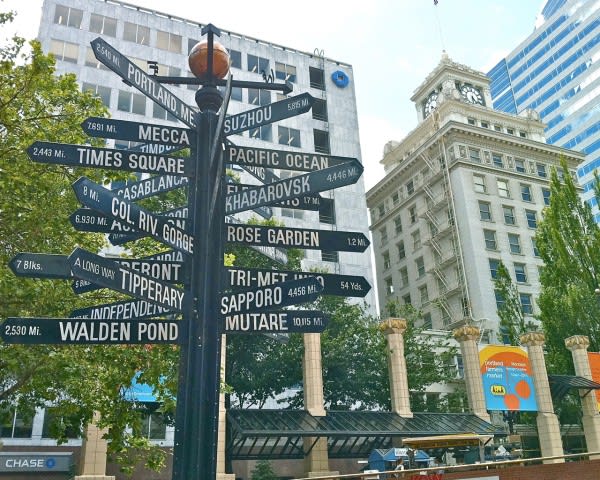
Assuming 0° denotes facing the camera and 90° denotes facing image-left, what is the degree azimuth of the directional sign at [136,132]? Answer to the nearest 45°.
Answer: approximately 0°

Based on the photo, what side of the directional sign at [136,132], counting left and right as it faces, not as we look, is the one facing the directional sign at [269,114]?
left

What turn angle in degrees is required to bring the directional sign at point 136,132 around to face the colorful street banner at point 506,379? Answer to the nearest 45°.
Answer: approximately 135° to its left

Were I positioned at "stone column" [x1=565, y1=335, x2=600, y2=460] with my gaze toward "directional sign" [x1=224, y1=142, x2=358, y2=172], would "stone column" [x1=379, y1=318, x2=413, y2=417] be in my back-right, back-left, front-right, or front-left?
front-right

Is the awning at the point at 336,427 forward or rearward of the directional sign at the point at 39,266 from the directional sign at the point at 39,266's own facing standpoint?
rearward

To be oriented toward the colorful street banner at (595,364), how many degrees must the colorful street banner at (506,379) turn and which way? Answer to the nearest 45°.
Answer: approximately 135° to its left

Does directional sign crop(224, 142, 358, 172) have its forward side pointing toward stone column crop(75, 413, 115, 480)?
no

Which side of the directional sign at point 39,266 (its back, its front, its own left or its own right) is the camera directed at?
front

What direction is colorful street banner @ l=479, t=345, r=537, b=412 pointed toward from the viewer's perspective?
toward the camera

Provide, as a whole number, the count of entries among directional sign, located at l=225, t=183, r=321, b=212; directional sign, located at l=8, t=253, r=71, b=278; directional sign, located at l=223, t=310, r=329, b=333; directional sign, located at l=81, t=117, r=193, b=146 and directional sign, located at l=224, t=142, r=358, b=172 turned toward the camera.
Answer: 5

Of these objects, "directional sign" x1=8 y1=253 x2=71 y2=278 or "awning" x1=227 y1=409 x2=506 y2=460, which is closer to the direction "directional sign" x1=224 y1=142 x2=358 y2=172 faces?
the directional sign

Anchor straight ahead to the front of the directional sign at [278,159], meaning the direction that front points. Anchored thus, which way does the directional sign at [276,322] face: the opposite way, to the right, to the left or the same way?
the same way

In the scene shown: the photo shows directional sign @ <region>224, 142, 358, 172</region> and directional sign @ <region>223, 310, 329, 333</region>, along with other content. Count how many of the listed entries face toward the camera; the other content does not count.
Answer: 2

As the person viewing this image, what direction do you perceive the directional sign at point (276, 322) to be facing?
facing the viewer
